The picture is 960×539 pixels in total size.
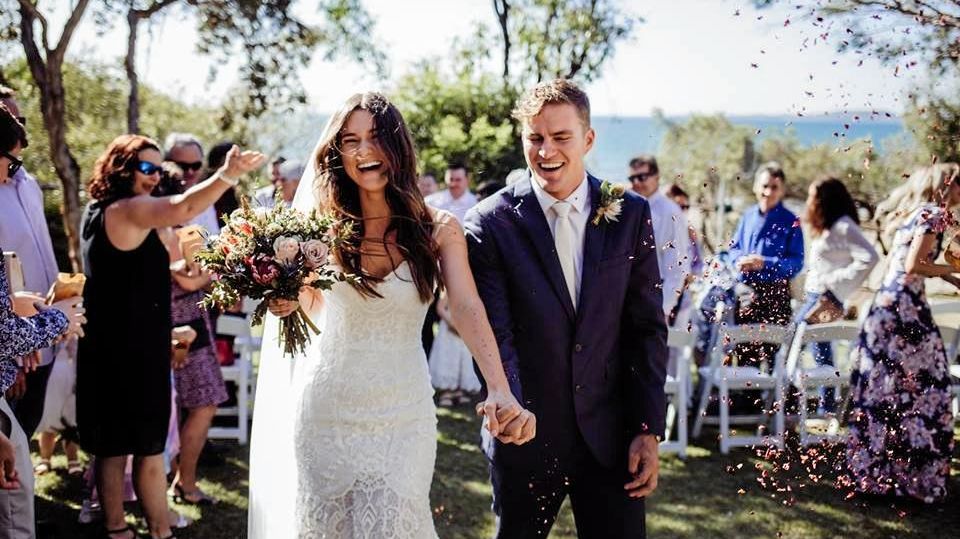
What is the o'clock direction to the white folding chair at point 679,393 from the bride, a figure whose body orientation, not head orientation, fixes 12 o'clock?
The white folding chair is roughly at 7 o'clock from the bride.

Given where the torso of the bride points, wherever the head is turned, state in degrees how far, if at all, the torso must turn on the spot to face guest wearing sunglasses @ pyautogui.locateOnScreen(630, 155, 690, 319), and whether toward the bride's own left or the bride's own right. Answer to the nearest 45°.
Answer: approximately 135° to the bride's own left

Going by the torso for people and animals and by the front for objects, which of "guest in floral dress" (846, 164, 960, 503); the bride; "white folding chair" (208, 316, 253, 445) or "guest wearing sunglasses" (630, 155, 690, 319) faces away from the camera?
the white folding chair

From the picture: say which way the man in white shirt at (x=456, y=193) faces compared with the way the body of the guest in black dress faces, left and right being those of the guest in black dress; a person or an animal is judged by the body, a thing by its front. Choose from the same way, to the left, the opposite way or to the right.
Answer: to the right

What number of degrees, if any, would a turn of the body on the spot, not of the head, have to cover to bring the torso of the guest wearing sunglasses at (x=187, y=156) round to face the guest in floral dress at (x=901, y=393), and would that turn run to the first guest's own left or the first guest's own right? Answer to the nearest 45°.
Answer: approximately 45° to the first guest's own left

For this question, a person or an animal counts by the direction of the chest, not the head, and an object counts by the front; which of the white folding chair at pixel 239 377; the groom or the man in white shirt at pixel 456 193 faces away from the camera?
the white folding chair

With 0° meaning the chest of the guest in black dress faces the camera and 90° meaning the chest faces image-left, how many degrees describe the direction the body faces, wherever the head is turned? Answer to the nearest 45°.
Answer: approximately 270°

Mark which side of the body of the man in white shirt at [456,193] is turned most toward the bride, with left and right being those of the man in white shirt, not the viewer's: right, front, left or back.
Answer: front

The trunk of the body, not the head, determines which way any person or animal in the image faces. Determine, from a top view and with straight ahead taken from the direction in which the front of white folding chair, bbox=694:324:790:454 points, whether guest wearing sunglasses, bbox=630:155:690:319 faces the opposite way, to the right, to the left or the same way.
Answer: to the left

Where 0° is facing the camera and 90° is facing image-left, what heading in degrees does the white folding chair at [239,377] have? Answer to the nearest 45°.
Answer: approximately 180°

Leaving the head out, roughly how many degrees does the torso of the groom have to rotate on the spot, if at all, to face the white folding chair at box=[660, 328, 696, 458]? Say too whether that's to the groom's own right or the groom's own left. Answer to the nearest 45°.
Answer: approximately 180°

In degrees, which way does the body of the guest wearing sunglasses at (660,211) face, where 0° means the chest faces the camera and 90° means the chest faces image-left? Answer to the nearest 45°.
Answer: approximately 45°
